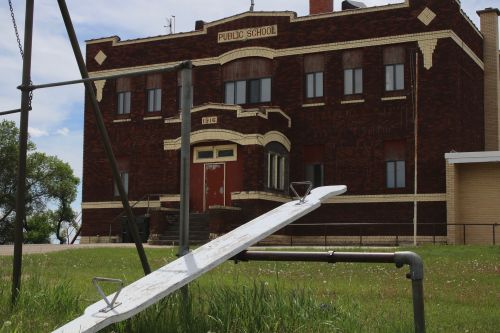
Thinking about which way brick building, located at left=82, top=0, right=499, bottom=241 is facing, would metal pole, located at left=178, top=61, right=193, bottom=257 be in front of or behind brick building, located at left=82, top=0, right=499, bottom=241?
in front

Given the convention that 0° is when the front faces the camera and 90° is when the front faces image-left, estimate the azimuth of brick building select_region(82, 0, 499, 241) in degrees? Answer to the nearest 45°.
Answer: approximately 45°

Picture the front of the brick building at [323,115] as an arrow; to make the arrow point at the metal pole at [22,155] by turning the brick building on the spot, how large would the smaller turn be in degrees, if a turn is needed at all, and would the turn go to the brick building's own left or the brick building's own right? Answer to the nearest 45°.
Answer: approximately 45° to the brick building's own left

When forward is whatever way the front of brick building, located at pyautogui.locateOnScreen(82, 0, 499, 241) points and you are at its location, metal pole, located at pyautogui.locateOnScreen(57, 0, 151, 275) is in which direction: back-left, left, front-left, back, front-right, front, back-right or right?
front-left
